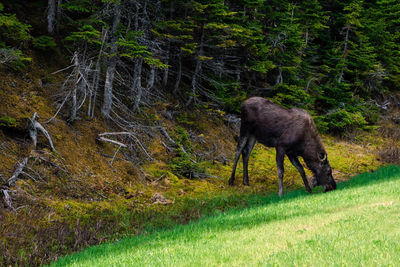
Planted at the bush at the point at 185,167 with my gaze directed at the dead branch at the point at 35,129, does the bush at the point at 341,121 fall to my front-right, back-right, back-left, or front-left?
back-right

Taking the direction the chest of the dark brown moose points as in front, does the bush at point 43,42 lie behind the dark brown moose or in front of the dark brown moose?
behind

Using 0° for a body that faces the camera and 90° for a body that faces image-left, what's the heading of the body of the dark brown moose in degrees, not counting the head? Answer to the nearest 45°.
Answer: approximately 315°

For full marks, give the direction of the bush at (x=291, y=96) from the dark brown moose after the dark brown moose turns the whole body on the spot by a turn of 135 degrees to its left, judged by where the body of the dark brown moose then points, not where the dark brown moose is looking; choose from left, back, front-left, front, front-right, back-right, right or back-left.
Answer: front

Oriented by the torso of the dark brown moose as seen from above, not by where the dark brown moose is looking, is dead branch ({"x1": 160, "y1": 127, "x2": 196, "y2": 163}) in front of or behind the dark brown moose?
behind
